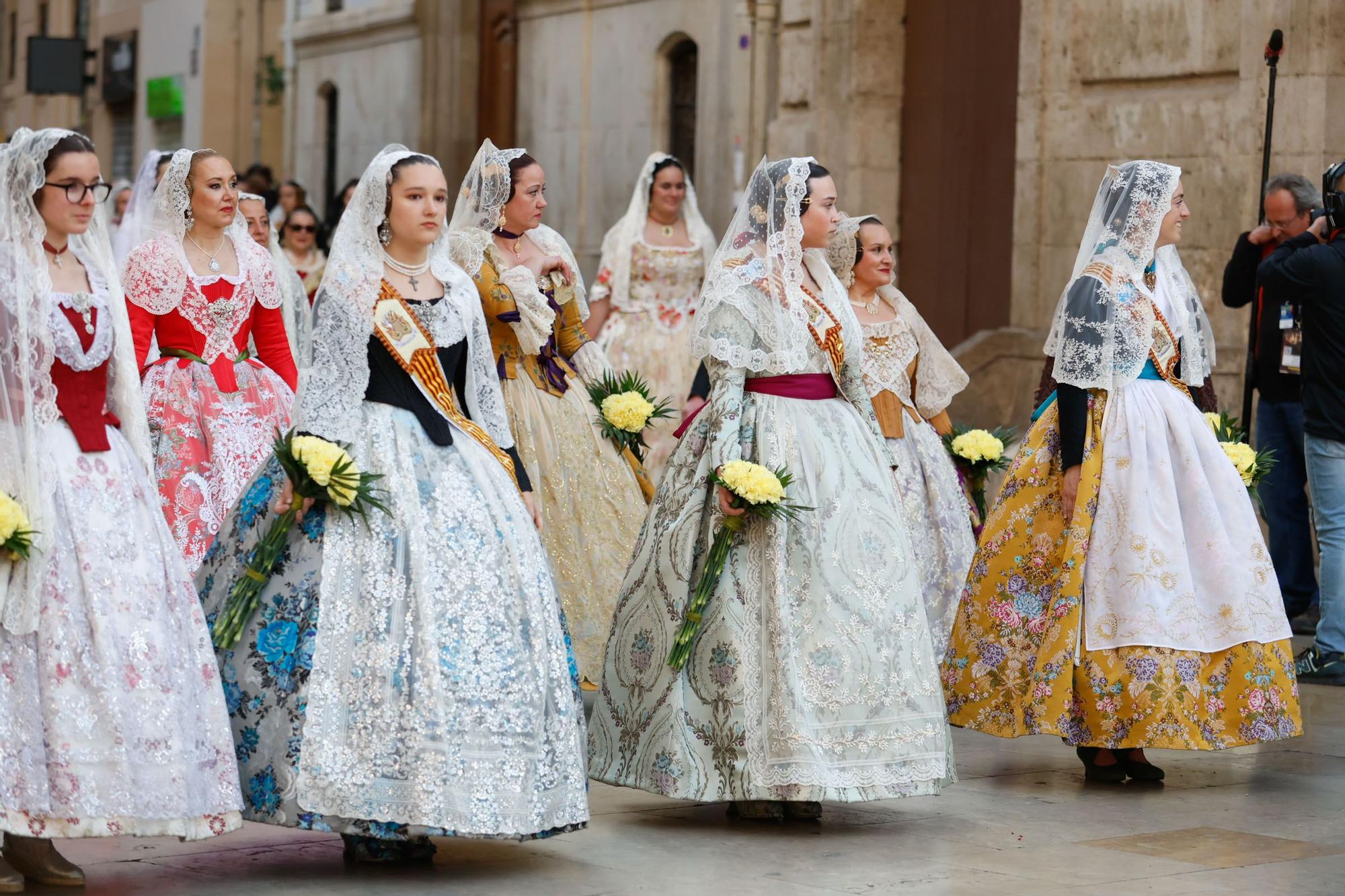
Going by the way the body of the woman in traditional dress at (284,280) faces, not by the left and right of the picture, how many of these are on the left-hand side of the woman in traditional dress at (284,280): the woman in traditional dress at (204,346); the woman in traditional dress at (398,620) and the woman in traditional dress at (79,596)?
0

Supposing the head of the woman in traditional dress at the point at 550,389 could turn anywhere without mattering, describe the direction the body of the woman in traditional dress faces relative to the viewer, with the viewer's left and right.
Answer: facing the viewer and to the right of the viewer

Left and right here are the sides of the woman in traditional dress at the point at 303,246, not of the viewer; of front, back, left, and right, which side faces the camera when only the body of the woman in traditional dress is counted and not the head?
front

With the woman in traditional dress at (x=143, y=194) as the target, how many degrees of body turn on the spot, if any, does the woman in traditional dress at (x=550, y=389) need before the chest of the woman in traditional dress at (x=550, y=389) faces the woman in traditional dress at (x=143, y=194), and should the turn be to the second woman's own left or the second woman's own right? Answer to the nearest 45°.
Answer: approximately 180°

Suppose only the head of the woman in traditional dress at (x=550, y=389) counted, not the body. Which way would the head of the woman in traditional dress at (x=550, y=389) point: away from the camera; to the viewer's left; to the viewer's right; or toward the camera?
to the viewer's right

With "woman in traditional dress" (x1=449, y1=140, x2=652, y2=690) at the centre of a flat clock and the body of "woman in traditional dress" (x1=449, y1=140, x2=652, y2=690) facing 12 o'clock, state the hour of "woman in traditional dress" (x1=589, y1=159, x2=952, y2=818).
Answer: "woman in traditional dress" (x1=589, y1=159, x2=952, y2=818) is roughly at 1 o'clock from "woman in traditional dress" (x1=449, y1=140, x2=652, y2=690).

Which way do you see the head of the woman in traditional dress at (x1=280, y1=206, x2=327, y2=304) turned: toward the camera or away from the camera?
toward the camera

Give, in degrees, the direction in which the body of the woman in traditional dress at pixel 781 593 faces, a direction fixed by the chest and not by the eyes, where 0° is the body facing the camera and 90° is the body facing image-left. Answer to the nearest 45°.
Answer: approximately 315°

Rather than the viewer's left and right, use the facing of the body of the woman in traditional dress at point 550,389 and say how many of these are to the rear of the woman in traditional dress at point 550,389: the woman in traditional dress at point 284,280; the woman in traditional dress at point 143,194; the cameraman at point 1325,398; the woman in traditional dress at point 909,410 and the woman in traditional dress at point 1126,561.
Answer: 2

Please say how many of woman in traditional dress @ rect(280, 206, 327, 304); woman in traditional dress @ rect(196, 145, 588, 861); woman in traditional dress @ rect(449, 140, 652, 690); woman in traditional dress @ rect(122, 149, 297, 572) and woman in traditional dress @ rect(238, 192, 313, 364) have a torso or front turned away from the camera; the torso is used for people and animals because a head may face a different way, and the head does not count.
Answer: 0

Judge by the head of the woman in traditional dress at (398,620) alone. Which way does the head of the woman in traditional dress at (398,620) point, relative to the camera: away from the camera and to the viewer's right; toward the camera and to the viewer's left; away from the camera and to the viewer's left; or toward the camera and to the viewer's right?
toward the camera and to the viewer's right

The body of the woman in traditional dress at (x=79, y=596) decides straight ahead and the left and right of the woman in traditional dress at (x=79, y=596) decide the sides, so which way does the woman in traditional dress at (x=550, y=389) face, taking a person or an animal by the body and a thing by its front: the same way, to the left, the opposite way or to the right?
the same way

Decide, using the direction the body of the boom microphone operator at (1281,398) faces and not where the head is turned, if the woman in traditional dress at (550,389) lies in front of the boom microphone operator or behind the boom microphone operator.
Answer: in front

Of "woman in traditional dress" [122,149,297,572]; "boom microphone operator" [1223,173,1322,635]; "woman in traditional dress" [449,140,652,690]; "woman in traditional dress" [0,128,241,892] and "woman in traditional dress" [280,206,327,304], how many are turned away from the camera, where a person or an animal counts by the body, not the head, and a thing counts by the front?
0

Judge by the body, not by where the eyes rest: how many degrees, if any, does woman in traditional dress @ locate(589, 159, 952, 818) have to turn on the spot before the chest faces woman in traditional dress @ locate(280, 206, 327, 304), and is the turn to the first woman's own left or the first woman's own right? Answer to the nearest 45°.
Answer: approximately 135° to the first woman's own left

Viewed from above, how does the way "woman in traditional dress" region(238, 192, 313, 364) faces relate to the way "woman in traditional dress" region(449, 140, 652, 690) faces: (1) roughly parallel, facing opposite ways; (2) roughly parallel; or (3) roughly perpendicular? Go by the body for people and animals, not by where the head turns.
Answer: roughly parallel

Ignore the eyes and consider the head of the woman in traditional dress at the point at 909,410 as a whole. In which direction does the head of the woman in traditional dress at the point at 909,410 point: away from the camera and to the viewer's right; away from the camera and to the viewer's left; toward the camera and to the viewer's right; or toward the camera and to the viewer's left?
toward the camera and to the viewer's right

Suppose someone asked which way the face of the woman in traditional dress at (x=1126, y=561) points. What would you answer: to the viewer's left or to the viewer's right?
to the viewer's right
